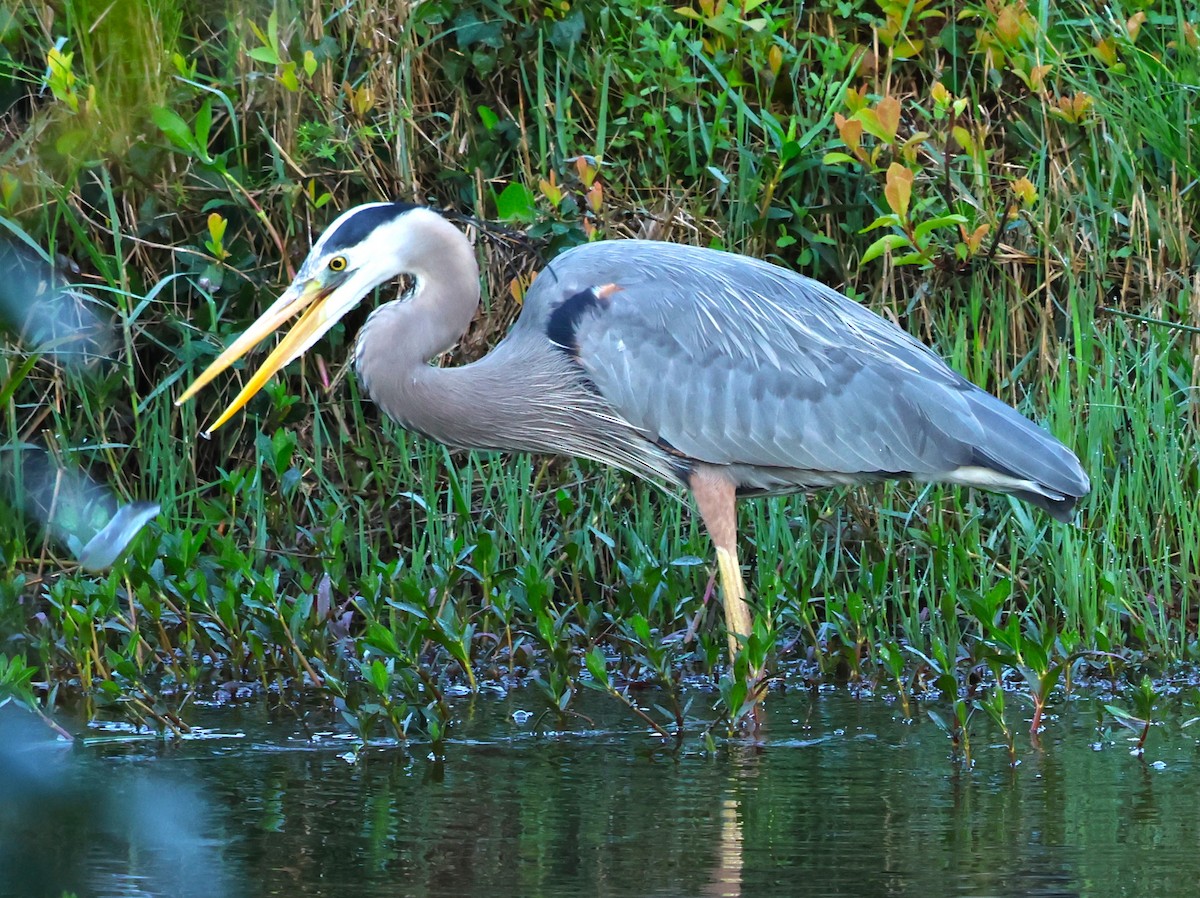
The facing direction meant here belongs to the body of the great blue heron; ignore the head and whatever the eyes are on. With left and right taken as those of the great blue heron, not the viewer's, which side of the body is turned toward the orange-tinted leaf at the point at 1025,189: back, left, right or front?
back

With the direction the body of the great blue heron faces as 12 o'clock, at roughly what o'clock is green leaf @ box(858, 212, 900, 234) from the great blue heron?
The green leaf is roughly at 5 o'clock from the great blue heron.

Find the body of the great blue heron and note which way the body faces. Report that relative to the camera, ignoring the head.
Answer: to the viewer's left

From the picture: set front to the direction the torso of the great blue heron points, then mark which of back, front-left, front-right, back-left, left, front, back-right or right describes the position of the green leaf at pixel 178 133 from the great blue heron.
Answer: front
